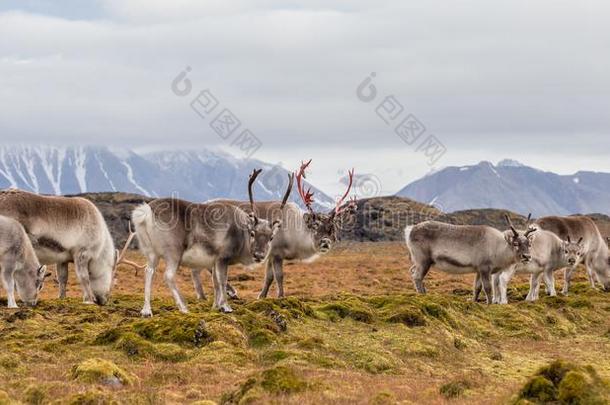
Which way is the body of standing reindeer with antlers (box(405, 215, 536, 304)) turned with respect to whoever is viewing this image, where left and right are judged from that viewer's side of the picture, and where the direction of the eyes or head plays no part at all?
facing to the right of the viewer

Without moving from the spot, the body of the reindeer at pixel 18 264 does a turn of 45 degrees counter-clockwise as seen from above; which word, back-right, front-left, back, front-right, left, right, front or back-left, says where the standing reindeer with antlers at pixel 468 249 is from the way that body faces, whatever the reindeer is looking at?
front-right

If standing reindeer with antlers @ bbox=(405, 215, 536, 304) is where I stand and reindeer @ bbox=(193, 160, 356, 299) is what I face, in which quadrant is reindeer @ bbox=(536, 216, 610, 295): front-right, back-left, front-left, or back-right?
back-right

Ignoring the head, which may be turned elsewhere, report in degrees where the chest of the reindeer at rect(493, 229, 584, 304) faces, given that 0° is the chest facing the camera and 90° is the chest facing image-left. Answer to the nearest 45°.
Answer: approximately 315°

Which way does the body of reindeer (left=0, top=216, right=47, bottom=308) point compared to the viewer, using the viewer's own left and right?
facing to the right of the viewer

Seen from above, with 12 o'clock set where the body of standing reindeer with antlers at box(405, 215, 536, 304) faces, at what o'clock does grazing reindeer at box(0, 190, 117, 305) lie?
grazing reindeer at box(0, 190, 117, 305) is roughly at 5 o'clock from standing reindeer with antlers at box(405, 215, 536, 304).

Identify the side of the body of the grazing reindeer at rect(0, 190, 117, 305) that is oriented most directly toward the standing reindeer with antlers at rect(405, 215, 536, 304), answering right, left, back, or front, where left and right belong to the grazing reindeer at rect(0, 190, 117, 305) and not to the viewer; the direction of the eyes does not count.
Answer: front

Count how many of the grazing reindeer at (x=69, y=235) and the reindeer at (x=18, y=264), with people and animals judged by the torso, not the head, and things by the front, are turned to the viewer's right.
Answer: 2

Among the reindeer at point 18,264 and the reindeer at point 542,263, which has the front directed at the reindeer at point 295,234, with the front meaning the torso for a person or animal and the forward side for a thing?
the reindeer at point 18,264

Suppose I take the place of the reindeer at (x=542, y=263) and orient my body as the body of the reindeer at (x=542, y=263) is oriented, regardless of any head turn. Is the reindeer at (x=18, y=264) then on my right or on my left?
on my right

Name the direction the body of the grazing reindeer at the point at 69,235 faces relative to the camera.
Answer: to the viewer's right

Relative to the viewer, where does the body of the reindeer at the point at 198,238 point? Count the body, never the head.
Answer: to the viewer's right

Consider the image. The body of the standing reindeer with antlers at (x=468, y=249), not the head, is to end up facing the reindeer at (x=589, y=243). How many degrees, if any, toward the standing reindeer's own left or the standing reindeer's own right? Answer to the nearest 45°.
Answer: approximately 45° to the standing reindeer's own left

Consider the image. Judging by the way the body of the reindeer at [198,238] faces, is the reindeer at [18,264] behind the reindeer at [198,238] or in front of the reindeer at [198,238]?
behind

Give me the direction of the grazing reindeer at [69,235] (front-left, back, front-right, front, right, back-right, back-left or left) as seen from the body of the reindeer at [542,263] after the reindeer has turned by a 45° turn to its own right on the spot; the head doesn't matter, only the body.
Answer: front-right

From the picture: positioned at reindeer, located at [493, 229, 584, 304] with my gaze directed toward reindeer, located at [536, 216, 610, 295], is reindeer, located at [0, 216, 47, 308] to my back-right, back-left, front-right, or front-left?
back-left
